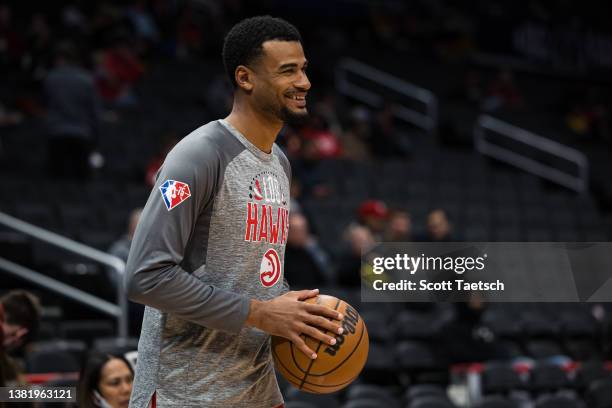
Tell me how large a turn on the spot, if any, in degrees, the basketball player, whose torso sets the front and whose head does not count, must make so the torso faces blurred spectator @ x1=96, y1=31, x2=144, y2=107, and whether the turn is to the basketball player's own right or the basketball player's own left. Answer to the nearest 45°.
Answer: approximately 135° to the basketball player's own left

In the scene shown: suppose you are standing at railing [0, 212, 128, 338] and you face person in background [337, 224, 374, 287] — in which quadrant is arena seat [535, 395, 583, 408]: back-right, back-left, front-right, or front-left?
front-right

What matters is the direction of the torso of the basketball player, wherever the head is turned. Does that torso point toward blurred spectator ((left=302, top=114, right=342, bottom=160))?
no

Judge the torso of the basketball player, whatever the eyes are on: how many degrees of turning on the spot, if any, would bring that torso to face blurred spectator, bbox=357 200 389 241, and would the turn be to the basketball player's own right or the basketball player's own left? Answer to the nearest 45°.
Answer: approximately 135° to the basketball player's own left

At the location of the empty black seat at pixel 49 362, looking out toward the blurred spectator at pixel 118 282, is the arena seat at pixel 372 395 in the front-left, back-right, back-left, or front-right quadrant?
front-right

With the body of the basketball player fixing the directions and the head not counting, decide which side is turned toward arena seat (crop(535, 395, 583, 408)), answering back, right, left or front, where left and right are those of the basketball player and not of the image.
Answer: left

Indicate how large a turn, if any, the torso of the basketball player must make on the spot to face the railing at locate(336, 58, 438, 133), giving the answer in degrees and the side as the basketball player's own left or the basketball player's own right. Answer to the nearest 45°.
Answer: approximately 135° to the basketball player's own left

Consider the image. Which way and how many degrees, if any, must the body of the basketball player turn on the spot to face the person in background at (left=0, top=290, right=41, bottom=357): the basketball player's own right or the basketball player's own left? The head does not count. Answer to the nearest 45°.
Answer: approximately 180°

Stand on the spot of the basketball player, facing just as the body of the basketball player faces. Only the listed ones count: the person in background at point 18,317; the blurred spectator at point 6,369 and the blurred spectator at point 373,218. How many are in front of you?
0

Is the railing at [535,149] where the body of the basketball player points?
no

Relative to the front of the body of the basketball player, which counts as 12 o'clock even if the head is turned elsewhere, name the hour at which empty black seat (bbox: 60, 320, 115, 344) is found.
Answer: The empty black seat is roughly at 7 o'clock from the basketball player.

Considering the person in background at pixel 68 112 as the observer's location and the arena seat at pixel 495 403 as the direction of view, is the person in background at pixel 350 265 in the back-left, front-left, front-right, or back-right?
front-left

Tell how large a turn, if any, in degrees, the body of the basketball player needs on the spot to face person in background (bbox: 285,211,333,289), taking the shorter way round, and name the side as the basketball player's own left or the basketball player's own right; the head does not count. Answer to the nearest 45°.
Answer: approximately 135° to the basketball player's own left

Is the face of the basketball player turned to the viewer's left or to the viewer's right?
to the viewer's right
